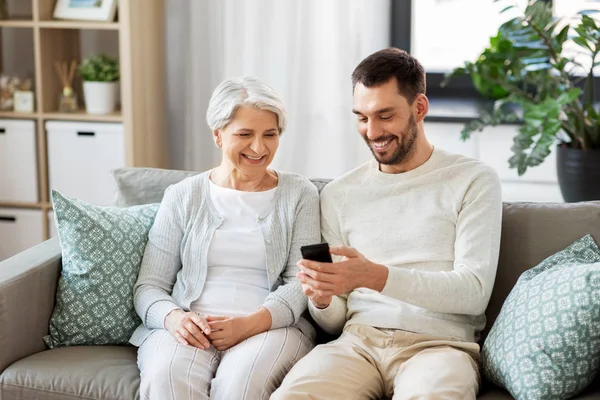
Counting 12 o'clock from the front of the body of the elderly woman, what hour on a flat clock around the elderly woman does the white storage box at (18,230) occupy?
The white storage box is roughly at 5 o'clock from the elderly woman.

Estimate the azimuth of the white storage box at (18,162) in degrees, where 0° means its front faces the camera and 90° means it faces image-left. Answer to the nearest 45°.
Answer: approximately 0°

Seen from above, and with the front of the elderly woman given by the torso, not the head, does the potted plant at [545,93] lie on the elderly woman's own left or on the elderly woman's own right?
on the elderly woman's own left

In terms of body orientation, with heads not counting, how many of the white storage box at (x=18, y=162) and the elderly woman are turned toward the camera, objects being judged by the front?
2

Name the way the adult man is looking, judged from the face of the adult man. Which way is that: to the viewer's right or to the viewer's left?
to the viewer's left

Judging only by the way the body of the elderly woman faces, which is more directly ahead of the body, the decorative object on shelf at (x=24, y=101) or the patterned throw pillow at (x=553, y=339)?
the patterned throw pillow

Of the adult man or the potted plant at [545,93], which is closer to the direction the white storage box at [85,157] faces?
the adult man
